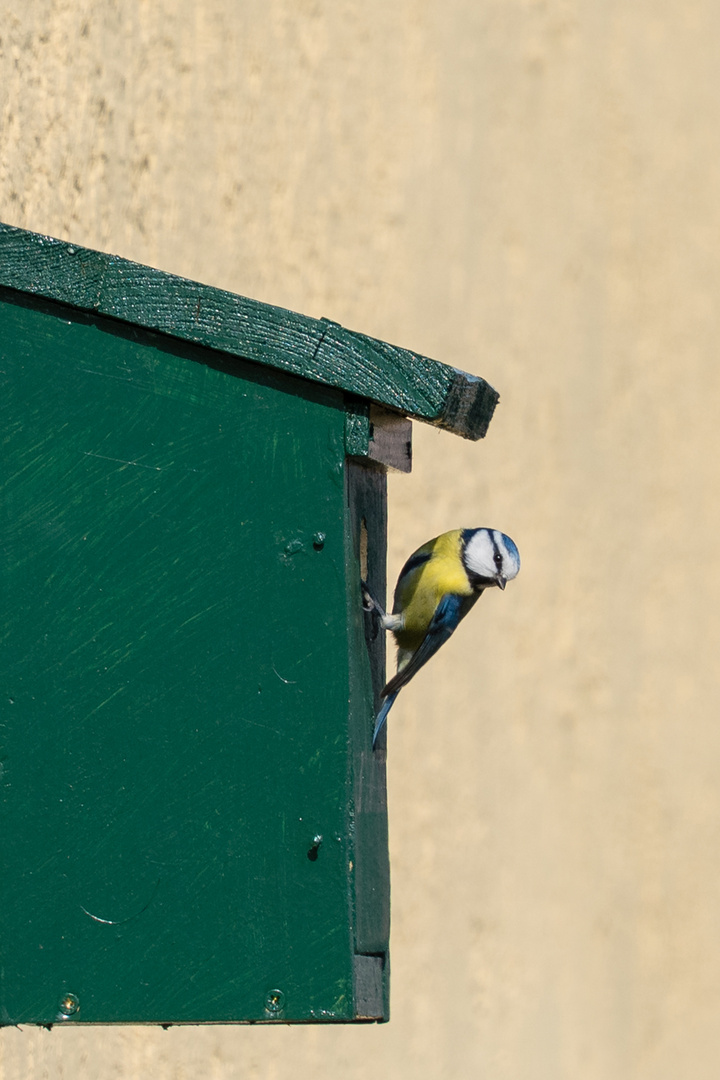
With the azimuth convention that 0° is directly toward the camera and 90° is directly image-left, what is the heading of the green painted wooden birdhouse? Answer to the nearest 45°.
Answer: approximately 270°
